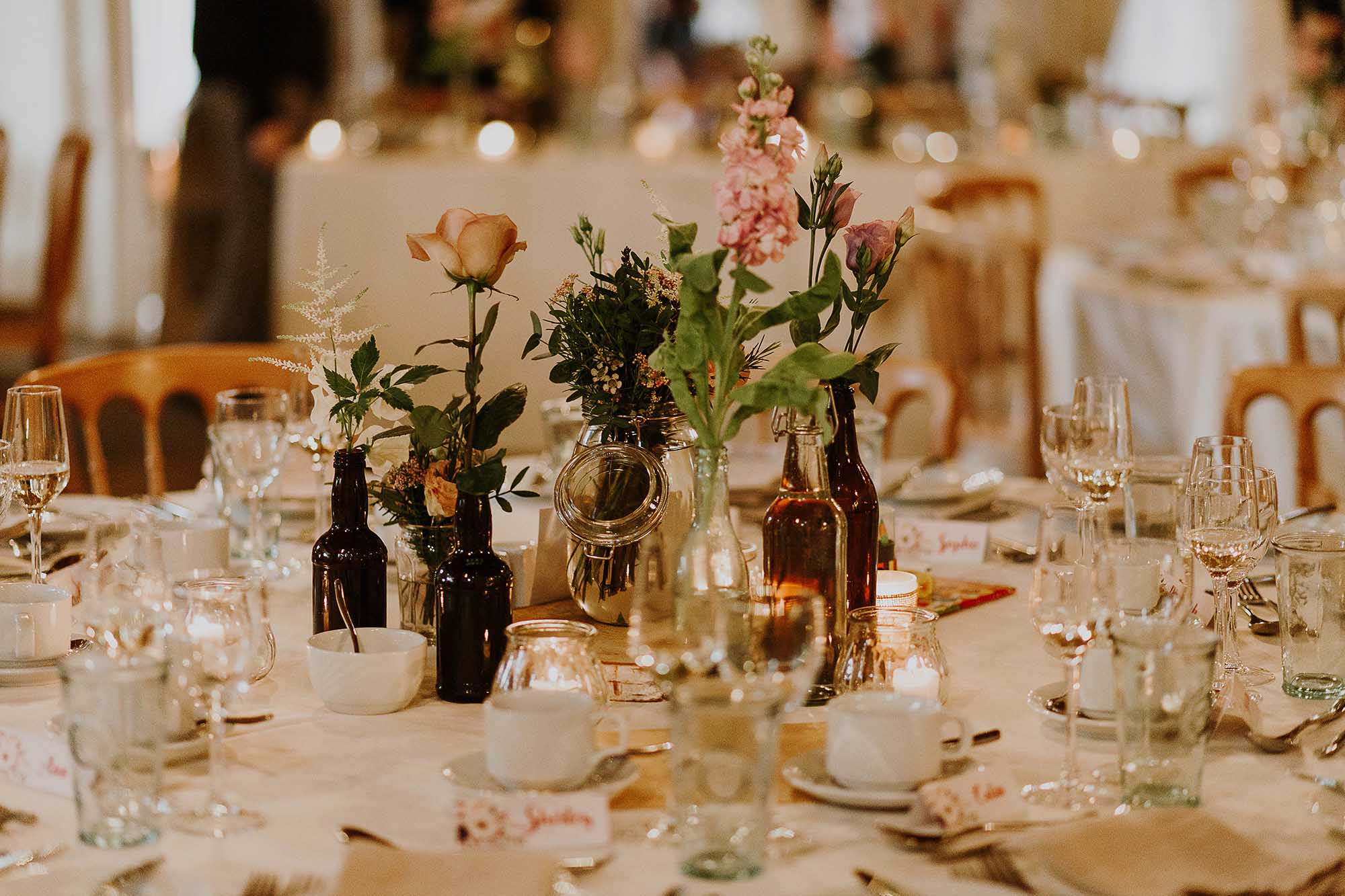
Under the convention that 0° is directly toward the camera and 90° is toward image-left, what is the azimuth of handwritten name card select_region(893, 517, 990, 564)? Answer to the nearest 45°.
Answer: approximately 0°

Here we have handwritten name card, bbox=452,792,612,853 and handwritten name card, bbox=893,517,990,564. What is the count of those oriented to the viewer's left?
0

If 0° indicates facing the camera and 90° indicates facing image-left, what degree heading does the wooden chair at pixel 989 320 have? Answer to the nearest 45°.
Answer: approximately 225°

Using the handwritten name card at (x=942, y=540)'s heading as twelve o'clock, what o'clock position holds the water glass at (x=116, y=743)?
The water glass is roughly at 1 o'clock from the handwritten name card.

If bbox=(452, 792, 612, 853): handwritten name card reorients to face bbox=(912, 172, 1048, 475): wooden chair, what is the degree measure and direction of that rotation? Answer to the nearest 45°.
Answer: approximately 180°
